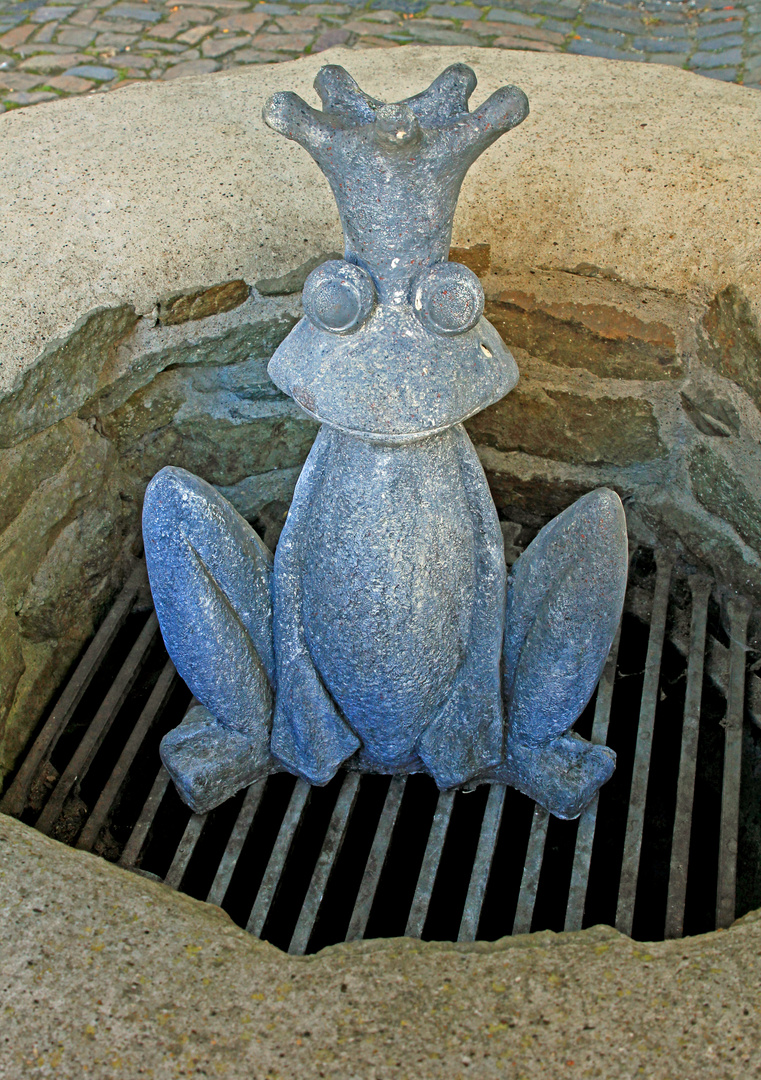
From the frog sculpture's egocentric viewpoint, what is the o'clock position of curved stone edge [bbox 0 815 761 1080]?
The curved stone edge is roughly at 12 o'clock from the frog sculpture.

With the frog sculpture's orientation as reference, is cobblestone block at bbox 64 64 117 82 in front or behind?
behind

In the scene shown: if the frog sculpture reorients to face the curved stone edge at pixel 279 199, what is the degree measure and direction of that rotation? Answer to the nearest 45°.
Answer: approximately 180°

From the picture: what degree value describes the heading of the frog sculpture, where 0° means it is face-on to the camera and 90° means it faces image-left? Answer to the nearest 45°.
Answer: approximately 0°
